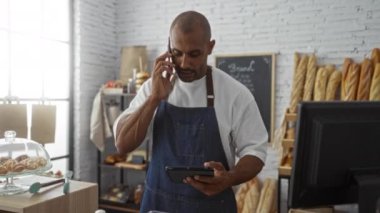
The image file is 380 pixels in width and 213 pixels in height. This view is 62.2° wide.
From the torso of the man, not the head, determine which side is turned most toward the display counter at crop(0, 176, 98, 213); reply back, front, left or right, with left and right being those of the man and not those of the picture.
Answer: right

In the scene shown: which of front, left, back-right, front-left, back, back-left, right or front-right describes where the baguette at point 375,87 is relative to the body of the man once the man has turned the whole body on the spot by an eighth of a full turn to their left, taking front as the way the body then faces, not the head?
left

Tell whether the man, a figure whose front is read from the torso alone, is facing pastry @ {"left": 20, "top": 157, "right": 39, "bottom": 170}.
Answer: no

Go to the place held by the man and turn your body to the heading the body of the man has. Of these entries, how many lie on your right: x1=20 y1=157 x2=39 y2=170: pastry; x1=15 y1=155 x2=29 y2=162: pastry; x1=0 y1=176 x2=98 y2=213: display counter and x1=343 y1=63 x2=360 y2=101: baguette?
3

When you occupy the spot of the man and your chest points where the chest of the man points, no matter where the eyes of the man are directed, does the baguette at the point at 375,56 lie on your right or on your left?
on your left

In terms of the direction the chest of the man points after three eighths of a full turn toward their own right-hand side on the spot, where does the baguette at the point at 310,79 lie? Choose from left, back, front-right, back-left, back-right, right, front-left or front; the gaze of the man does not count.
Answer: right

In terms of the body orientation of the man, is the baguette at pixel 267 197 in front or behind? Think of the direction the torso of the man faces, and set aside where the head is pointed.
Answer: behind

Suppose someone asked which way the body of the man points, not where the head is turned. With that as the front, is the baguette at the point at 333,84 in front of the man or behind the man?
behind

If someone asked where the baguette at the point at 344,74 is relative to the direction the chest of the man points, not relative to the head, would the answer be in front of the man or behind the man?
behind

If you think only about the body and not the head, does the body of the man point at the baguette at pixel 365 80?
no

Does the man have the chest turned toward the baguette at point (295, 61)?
no

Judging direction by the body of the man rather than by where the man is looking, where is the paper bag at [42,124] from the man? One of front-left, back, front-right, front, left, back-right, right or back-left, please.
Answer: back-right

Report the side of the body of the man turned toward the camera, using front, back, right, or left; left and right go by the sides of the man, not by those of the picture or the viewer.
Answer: front

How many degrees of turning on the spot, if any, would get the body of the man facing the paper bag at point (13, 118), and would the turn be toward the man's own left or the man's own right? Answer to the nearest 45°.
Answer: approximately 135° to the man's own right

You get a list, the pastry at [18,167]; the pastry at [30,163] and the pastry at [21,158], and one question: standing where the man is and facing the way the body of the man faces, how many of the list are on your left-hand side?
0

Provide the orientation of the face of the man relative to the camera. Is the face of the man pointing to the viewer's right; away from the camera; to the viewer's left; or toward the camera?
toward the camera

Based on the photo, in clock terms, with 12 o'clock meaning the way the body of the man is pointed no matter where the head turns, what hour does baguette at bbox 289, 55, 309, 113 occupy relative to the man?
The baguette is roughly at 7 o'clock from the man.
